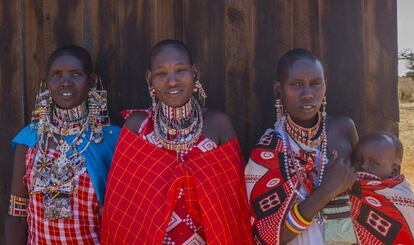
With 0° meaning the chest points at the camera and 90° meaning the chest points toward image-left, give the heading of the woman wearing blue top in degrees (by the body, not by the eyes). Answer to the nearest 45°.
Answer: approximately 0°

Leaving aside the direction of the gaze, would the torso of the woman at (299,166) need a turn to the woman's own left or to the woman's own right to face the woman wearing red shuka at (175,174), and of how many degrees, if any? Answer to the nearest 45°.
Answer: approximately 90° to the woman's own right

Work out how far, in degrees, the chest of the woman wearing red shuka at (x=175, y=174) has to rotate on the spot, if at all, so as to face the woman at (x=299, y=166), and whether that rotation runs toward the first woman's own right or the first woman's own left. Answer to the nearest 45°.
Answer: approximately 90° to the first woman's own left

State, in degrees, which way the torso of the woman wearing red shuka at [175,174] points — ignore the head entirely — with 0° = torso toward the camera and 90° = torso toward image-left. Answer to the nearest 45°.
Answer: approximately 0°

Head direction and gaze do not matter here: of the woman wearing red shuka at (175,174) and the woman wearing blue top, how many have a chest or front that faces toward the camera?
2

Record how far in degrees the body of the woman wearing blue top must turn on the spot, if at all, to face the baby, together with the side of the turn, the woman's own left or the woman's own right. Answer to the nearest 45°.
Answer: approximately 45° to the woman's own left

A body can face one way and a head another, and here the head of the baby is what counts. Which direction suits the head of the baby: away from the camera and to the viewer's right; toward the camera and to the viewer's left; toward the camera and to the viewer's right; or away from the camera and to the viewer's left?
toward the camera and to the viewer's left

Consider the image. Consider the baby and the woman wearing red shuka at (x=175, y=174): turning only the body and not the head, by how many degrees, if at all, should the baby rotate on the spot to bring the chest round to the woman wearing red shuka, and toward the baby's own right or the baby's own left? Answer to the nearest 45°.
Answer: approximately 45° to the baby's own right
